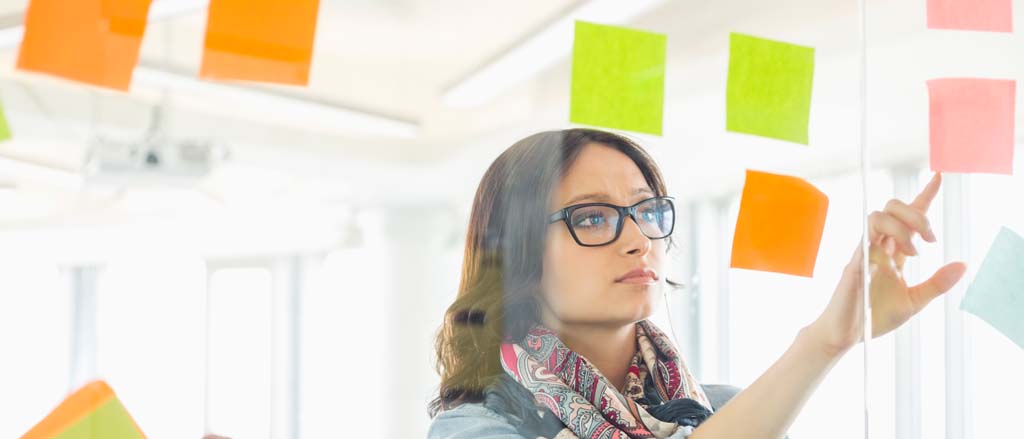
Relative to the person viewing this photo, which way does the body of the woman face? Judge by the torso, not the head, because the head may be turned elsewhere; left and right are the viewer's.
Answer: facing the viewer and to the right of the viewer

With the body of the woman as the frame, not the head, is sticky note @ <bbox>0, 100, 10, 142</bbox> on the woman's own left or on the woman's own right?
on the woman's own right

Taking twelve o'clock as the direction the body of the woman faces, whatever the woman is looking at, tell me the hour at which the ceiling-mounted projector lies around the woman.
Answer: The ceiling-mounted projector is roughly at 5 o'clock from the woman.
